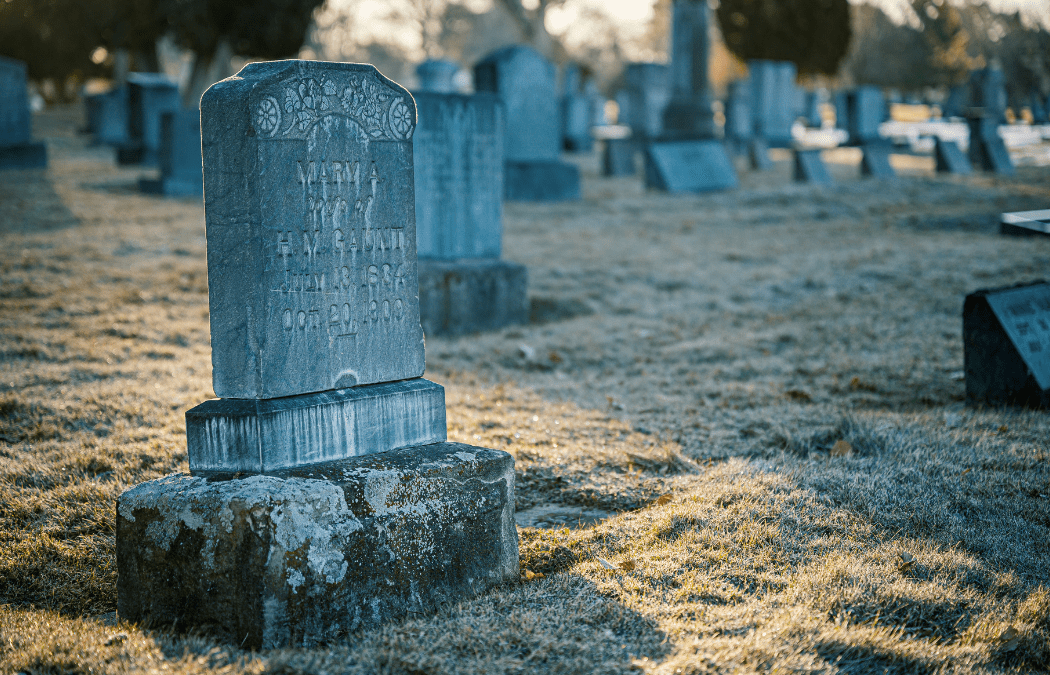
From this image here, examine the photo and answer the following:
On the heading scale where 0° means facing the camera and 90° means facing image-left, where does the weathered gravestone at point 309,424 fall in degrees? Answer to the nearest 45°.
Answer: approximately 315°

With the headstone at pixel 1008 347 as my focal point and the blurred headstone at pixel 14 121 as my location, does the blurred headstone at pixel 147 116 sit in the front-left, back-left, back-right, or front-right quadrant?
back-left

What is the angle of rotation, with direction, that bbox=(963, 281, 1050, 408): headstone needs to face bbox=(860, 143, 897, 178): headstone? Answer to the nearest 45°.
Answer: approximately 135° to its left

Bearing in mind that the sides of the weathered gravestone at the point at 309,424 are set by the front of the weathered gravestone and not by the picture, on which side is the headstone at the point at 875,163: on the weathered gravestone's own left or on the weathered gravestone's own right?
on the weathered gravestone's own left

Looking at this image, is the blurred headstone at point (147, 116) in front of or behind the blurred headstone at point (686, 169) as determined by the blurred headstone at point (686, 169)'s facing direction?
behind

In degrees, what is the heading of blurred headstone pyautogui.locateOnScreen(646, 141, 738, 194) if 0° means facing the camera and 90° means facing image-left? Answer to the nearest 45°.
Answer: approximately 315°
